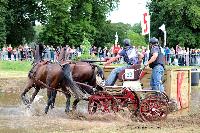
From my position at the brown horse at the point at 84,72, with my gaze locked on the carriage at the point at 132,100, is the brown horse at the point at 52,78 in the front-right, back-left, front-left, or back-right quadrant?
back-right

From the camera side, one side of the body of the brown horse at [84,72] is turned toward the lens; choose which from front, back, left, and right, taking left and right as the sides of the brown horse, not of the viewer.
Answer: left

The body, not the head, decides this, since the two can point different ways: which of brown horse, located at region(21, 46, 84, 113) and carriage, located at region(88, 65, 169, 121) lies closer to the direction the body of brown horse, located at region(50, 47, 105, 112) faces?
the brown horse

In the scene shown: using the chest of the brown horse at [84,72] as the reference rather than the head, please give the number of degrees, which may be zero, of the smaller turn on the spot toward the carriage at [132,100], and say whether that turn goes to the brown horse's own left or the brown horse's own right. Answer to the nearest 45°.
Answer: approximately 135° to the brown horse's own left
